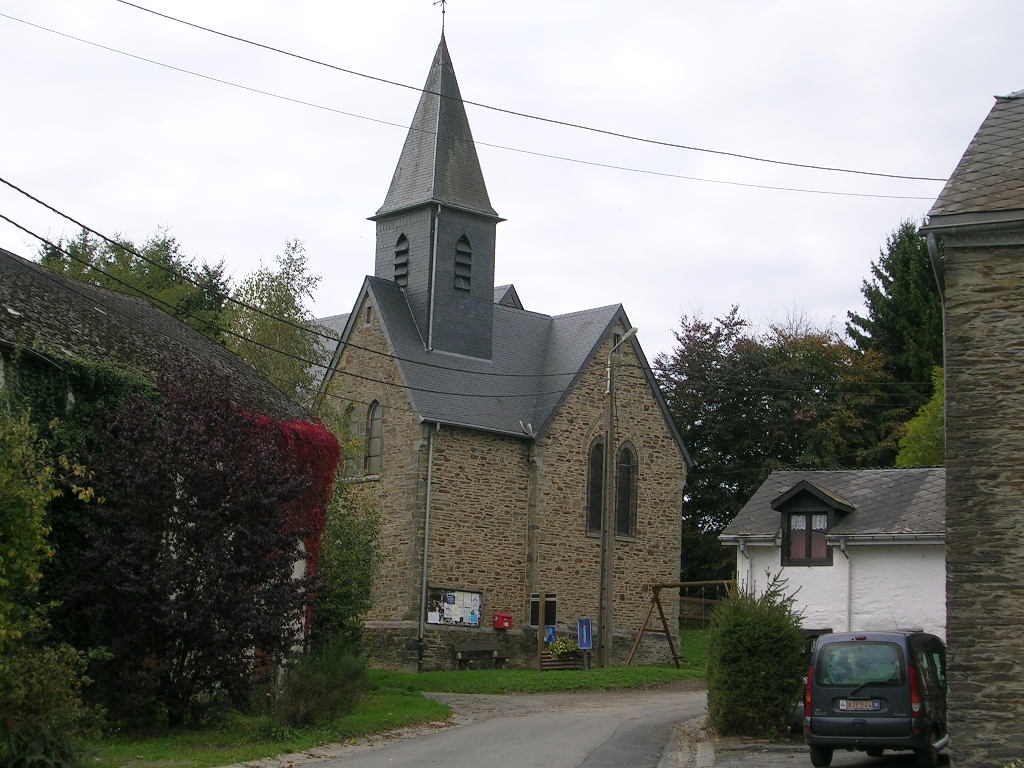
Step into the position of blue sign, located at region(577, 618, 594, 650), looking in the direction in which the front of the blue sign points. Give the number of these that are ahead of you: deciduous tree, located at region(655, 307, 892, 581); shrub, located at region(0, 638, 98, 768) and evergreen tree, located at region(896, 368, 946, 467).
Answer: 1

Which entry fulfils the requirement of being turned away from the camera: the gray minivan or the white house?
the gray minivan

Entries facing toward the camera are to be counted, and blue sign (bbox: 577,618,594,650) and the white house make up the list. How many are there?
2

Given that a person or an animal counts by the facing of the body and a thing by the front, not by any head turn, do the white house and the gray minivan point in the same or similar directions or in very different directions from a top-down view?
very different directions

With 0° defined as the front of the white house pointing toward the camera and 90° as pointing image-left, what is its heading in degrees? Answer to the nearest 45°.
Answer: approximately 0°

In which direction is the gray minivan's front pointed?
away from the camera

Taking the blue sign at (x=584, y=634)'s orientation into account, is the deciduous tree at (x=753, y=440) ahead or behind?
behind

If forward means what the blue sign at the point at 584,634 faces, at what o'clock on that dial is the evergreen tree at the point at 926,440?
The evergreen tree is roughly at 8 o'clock from the blue sign.

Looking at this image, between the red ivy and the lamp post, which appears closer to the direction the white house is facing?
the red ivy

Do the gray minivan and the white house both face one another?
yes
